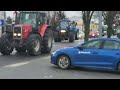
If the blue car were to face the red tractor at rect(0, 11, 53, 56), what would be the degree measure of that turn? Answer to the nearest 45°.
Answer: approximately 45° to its right

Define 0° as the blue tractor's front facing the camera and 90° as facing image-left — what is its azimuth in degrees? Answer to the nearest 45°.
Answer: approximately 45°

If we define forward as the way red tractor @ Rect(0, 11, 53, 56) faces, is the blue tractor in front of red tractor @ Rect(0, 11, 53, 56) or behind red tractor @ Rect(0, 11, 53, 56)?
behind

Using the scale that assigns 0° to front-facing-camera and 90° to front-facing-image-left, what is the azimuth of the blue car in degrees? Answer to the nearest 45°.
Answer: approximately 90°

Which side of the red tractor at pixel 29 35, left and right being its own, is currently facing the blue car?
left

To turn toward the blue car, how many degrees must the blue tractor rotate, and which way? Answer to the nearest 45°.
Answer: approximately 45° to its left
